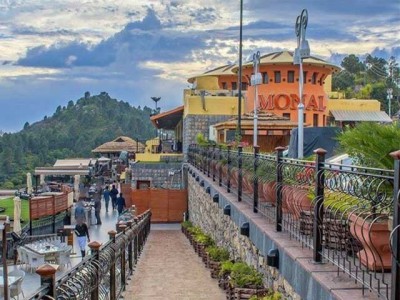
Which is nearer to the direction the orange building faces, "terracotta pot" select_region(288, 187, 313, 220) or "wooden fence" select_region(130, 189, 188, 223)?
the terracotta pot

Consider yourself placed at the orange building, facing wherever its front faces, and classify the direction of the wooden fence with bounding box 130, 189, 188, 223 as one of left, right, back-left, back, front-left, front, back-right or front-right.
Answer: front-right

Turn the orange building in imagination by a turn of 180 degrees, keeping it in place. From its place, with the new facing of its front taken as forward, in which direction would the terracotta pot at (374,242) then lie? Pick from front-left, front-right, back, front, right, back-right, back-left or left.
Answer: back

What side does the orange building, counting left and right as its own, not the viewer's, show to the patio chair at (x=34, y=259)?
front

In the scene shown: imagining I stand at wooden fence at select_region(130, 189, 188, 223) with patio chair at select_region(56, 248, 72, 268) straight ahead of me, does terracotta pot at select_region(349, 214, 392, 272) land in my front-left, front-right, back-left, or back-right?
front-left

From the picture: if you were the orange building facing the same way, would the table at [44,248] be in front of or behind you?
in front

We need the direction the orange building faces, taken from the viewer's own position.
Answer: facing the viewer

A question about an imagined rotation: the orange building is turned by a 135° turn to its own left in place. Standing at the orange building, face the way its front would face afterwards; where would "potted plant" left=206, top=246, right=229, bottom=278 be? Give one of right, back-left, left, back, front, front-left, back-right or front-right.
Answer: back-right

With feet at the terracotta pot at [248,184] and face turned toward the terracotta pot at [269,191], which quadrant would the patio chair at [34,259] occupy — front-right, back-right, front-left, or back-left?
back-right

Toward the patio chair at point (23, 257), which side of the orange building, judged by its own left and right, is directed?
front

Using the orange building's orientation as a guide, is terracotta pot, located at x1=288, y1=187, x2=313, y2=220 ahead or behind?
ahead

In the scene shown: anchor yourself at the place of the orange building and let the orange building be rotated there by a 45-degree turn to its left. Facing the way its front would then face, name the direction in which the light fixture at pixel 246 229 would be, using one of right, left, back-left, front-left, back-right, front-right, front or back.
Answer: front-right

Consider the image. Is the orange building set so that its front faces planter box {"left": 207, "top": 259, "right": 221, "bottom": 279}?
yes

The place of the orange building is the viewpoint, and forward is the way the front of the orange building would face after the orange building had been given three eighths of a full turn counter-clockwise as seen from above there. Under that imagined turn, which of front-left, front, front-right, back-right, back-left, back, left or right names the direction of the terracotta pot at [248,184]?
back-right

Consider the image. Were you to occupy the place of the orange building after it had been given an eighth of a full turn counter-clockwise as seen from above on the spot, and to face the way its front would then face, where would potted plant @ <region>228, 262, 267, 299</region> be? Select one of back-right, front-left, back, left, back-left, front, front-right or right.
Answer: front-right
